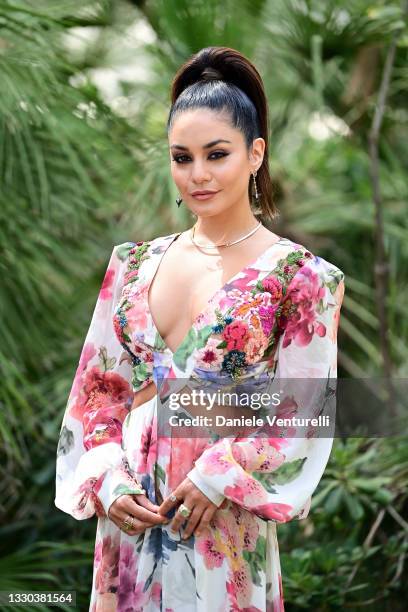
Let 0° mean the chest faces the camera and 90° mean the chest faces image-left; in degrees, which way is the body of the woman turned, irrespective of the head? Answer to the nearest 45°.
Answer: approximately 45°

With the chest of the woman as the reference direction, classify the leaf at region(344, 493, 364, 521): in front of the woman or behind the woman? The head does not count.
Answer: behind
